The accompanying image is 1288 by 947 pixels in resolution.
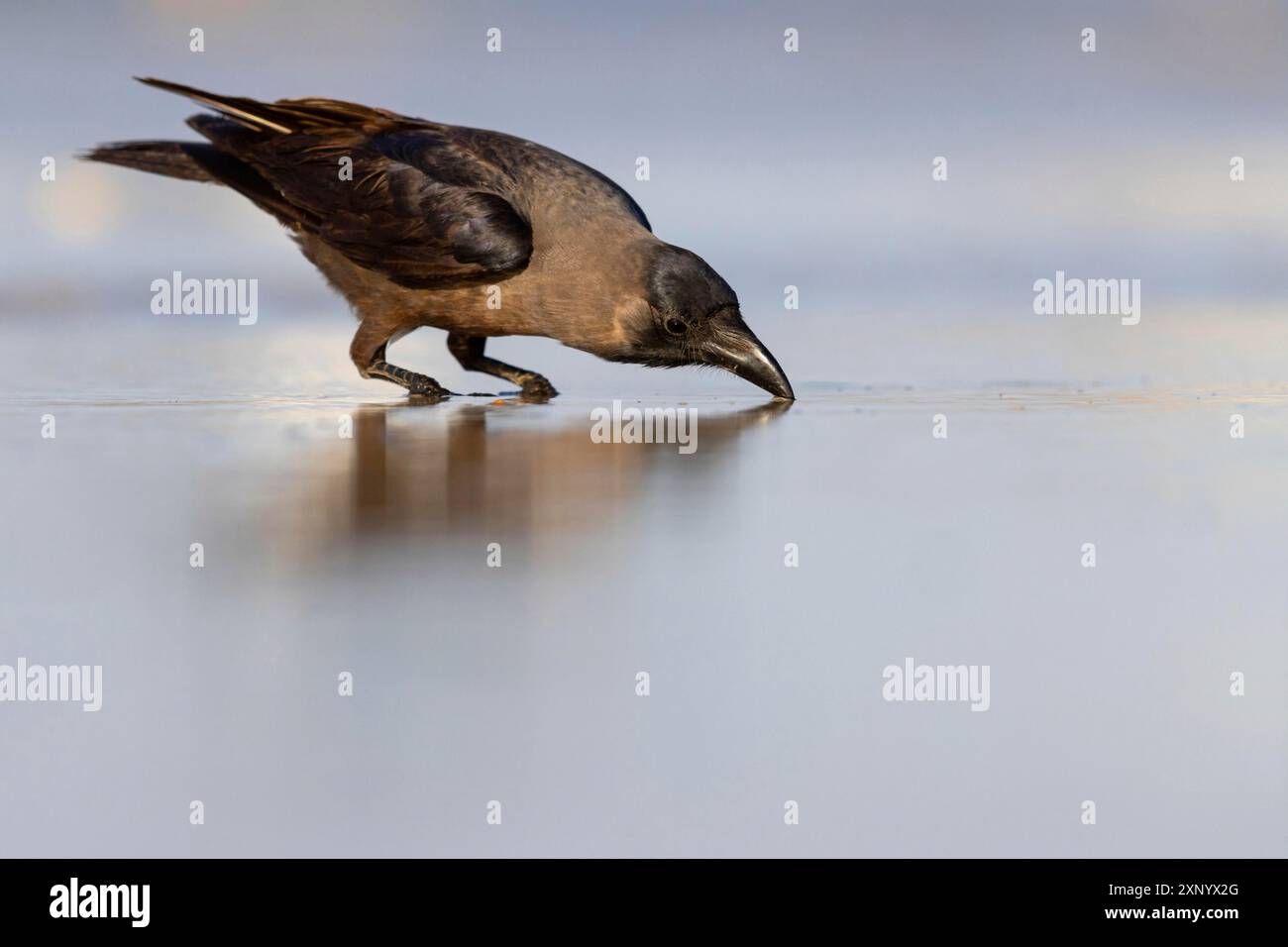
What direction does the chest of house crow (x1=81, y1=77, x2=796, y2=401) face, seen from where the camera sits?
to the viewer's right
